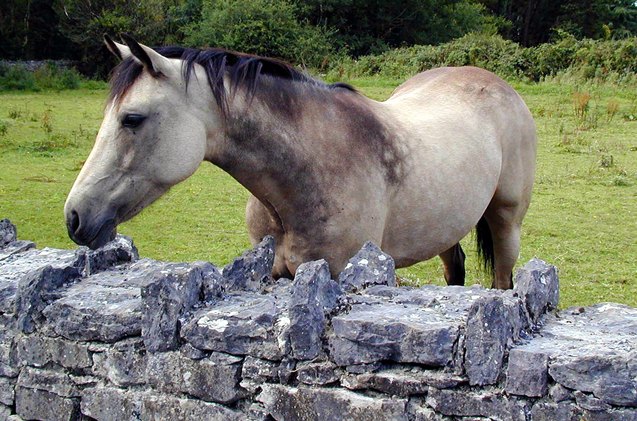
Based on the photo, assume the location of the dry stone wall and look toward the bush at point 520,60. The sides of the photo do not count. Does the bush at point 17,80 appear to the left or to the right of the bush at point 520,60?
left

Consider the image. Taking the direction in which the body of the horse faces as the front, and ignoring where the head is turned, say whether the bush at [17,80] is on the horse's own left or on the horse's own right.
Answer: on the horse's own right

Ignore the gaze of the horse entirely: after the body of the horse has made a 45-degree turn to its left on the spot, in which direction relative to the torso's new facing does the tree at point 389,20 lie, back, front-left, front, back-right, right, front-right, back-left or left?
back

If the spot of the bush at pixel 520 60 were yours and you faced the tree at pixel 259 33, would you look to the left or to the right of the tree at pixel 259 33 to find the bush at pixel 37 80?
left

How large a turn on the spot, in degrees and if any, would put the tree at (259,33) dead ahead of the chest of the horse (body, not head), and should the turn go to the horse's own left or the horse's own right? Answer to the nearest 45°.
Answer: approximately 135° to the horse's own right

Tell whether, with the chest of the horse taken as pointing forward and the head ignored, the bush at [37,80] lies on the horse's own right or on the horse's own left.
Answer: on the horse's own right

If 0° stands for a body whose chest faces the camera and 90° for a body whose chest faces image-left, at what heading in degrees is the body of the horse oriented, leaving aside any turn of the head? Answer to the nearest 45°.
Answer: approximately 45°

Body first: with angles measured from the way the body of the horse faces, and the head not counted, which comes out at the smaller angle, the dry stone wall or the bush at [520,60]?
the dry stone wall
